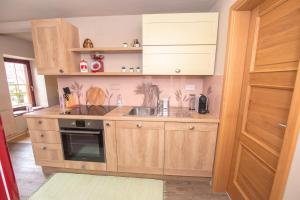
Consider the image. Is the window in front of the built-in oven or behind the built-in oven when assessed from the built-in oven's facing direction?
behind

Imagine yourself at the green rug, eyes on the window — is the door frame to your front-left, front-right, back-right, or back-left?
back-right

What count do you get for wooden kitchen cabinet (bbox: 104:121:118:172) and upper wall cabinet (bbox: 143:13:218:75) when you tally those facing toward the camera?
2

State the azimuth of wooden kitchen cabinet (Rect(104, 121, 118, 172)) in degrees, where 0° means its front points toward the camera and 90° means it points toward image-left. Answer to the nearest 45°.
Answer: approximately 0°

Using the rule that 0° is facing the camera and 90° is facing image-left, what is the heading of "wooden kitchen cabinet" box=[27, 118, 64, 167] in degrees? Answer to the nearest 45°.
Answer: approximately 0°

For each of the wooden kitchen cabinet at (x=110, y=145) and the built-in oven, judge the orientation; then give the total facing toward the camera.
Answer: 2
